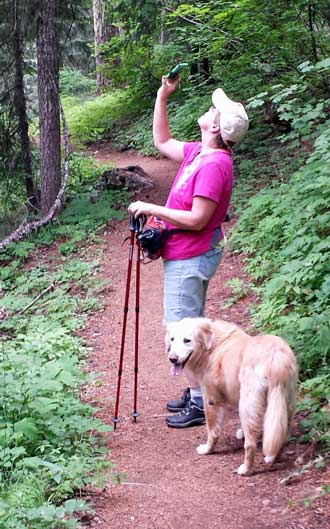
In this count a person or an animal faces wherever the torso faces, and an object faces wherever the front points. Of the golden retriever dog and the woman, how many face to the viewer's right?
0

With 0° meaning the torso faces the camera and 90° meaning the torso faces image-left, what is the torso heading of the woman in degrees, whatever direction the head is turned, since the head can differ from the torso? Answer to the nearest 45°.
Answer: approximately 90°

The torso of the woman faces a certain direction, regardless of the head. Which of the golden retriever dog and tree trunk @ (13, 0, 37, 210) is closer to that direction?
the tree trunk

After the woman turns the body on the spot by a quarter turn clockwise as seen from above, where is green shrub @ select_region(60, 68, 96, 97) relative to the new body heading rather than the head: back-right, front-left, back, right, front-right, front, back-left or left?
front

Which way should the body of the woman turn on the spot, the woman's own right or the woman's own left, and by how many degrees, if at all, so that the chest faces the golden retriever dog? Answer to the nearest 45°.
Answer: approximately 90° to the woman's own left

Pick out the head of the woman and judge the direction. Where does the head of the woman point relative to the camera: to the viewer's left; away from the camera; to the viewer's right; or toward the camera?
to the viewer's left
